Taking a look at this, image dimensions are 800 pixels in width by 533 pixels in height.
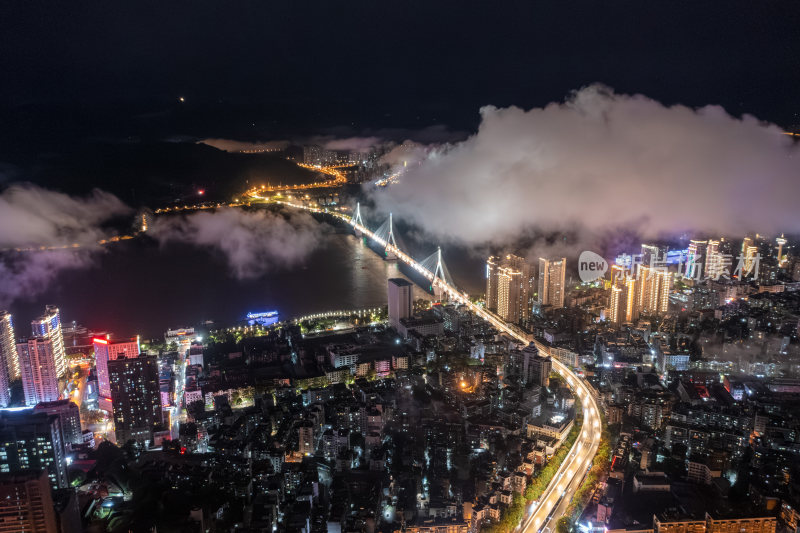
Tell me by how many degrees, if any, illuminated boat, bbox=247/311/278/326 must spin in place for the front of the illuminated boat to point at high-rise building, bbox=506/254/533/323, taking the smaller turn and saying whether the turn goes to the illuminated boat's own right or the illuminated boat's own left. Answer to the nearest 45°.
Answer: approximately 90° to the illuminated boat's own left
